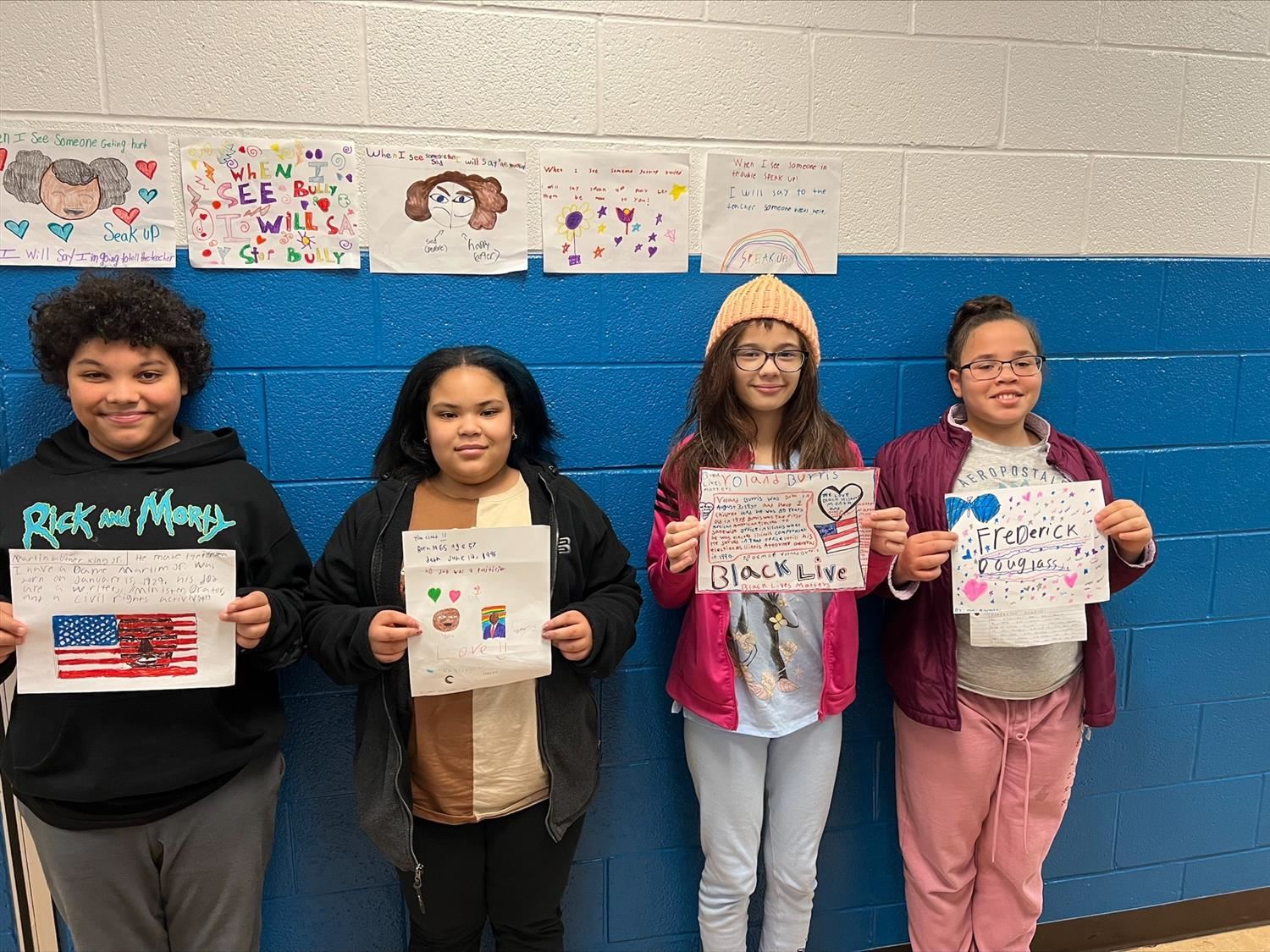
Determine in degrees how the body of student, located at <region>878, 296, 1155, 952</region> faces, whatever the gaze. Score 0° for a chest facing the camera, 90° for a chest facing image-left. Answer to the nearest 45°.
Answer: approximately 0°

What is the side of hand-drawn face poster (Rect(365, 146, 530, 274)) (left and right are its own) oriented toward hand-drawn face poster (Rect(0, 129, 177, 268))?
right

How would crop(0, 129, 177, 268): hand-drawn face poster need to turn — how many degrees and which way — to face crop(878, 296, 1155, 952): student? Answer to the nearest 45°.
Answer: approximately 45° to its left

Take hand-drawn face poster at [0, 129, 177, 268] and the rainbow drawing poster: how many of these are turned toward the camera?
2

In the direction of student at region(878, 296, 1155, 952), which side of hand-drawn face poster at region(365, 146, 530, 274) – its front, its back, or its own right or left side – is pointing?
left

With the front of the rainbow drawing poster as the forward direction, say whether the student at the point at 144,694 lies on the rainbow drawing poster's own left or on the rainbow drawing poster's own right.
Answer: on the rainbow drawing poster's own right

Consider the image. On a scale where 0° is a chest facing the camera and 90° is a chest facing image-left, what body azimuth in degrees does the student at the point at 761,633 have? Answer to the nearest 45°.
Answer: approximately 0°
